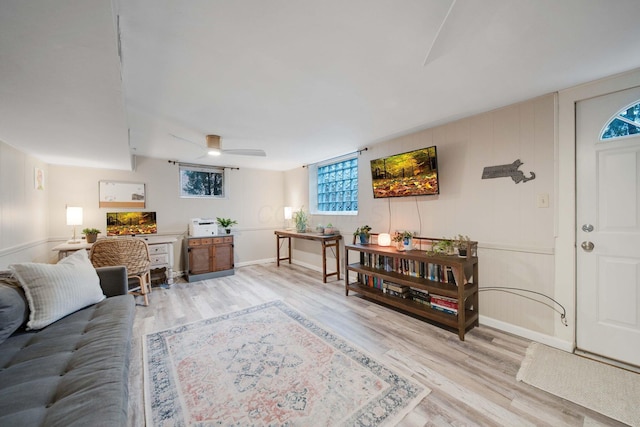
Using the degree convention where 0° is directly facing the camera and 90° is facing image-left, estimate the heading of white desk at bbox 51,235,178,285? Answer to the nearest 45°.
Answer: approximately 0°

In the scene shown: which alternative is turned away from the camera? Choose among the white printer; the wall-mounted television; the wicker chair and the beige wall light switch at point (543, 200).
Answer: the wicker chair

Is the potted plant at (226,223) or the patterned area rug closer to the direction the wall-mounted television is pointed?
the patterned area rug

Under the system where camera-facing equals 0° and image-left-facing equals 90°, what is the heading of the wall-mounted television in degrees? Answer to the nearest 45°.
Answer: approximately 45°

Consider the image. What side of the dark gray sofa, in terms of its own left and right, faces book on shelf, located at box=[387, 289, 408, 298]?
front

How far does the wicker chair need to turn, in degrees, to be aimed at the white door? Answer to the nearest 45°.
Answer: approximately 135° to its right

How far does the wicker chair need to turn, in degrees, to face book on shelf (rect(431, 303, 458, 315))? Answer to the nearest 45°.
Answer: approximately 135° to its right

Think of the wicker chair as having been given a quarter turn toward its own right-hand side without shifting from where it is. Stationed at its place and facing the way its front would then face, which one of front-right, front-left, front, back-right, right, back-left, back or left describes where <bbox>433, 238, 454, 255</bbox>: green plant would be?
front-right

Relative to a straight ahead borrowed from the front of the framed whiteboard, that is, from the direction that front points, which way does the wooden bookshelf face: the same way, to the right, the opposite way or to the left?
to the right

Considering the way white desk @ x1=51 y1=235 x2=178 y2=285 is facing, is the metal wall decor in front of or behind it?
in front

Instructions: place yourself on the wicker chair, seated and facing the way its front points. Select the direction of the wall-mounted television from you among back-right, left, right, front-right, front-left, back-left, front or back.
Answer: back-right

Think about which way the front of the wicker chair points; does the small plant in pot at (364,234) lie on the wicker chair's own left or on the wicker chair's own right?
on the wicker chair's own right
